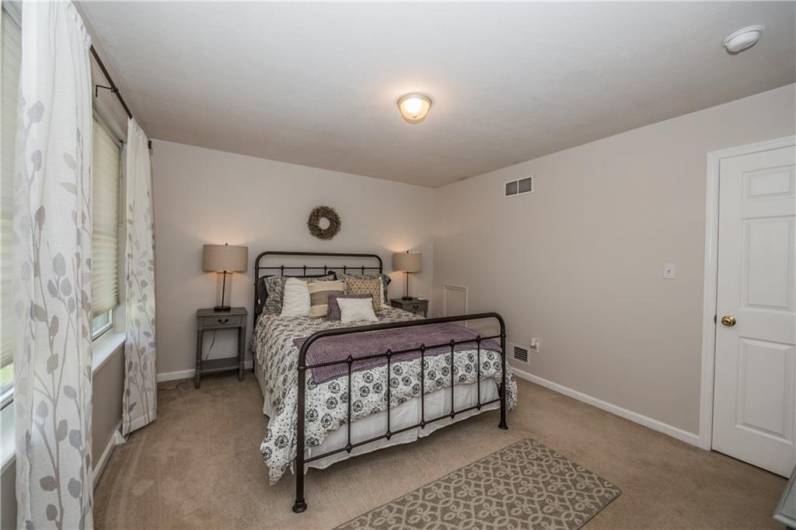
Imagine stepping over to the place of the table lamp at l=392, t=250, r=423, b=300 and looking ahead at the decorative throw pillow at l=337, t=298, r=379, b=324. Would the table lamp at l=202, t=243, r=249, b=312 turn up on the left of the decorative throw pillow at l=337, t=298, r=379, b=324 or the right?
right

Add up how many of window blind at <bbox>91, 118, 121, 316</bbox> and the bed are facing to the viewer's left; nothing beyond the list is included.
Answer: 0

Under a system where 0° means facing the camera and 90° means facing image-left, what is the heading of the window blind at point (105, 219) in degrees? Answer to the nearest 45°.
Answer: approximately 270°

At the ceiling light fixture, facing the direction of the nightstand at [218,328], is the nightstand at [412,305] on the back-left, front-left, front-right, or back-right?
front-right

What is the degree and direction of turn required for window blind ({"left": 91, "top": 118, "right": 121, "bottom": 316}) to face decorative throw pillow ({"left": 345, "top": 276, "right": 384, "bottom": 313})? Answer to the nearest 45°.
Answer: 0° — it already faces it

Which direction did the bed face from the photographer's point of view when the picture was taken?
facing the viewer and to the right of the viewer

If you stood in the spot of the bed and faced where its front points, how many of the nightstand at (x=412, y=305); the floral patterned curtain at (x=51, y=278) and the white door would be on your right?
1

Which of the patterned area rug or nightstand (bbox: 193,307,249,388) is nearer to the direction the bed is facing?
the patterned area rug

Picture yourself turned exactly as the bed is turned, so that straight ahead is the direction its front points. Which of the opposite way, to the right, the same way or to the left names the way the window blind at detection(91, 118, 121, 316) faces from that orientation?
to the left
